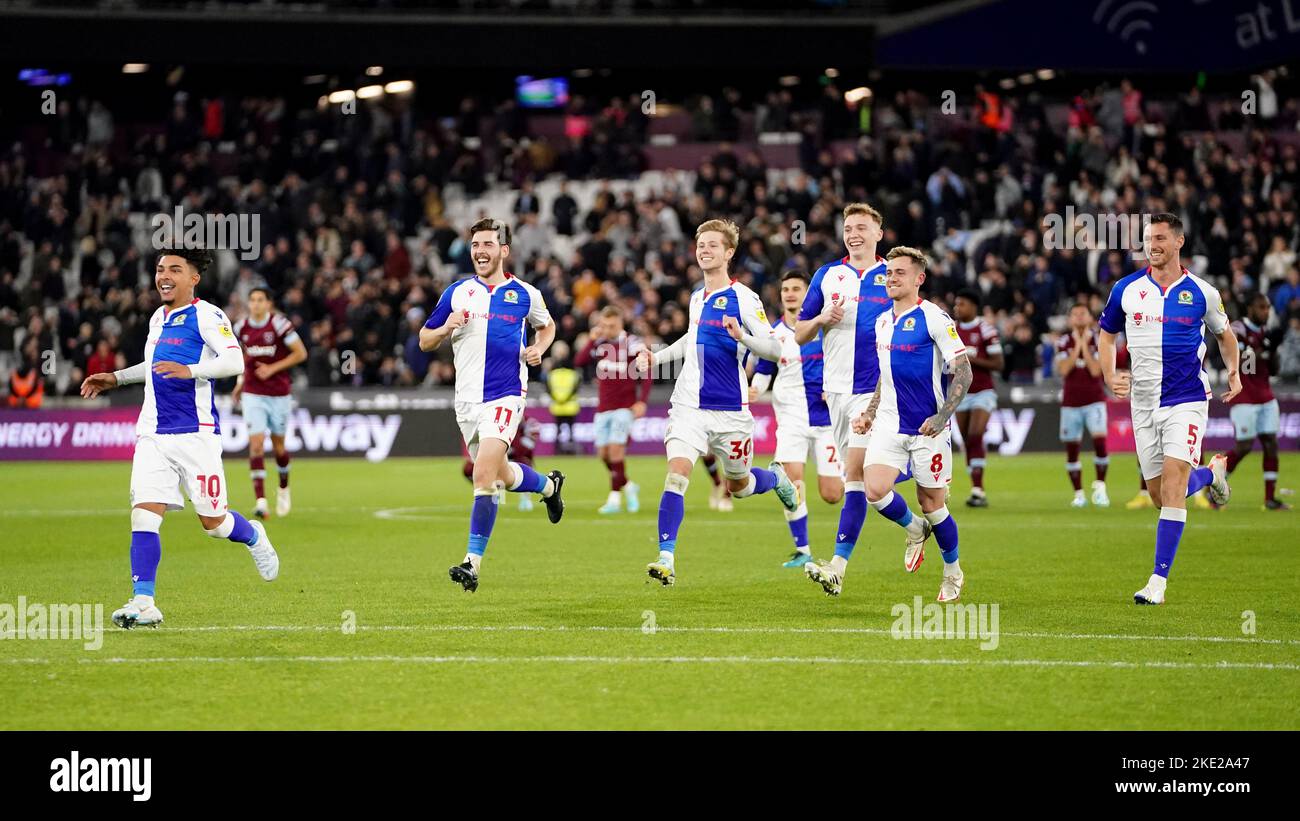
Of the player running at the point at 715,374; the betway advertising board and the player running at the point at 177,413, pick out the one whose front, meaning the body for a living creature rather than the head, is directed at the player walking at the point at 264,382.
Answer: the betway advertising board

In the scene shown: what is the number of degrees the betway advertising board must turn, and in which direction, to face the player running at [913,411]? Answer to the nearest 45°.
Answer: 0° — it already faces them

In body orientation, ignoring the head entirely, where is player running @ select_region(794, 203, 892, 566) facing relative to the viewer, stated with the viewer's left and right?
facing the viewer and to the left of the viewer

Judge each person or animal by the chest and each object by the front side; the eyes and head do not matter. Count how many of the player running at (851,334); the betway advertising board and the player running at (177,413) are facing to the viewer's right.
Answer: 0

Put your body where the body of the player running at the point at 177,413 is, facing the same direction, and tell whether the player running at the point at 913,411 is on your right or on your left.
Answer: on your left

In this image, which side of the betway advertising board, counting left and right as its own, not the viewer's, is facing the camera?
front

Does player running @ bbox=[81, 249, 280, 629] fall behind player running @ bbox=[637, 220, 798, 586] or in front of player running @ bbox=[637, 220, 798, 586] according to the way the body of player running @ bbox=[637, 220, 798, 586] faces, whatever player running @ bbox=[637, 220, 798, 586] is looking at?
in front

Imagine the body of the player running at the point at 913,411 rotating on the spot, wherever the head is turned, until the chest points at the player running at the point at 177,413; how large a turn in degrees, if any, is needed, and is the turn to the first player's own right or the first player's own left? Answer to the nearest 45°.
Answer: approximately 45° to the first player's own right

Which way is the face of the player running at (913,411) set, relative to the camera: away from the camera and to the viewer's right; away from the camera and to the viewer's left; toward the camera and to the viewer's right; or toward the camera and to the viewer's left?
toward the camera and to the viewer's left

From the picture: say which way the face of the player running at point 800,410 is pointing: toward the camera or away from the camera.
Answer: toward the camera

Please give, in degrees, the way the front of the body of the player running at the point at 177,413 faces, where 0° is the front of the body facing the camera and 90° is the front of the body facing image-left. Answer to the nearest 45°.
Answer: approximately 45°

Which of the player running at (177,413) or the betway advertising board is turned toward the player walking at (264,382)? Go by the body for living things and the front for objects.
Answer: the betway advertising board

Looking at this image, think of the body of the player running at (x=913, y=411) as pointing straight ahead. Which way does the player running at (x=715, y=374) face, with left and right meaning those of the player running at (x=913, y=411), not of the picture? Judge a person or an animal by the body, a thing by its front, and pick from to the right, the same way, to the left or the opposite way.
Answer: the same way

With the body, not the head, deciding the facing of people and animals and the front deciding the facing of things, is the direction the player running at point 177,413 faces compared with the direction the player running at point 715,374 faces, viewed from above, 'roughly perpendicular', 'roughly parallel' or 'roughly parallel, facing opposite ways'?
roughly parallel

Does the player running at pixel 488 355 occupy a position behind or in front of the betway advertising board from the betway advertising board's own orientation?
in front

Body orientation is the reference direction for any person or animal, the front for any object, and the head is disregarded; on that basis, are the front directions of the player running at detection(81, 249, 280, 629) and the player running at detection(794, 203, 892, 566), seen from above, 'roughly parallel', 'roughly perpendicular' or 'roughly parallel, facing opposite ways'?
roughly parallel

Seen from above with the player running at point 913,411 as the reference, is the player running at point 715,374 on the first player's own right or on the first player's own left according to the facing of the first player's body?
on the first player's own right
